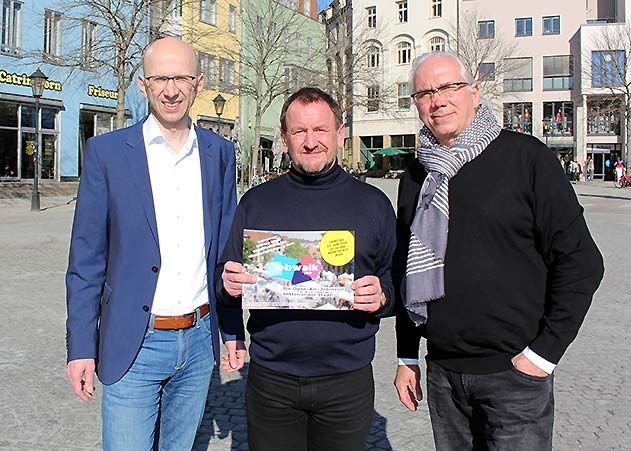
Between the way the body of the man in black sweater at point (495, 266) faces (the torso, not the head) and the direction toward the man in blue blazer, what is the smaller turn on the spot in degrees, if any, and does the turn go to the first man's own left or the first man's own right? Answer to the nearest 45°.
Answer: approximately 45° to the first man's own right

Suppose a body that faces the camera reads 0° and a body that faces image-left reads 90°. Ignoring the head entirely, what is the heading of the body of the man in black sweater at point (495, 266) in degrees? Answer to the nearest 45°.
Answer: approximately 45°

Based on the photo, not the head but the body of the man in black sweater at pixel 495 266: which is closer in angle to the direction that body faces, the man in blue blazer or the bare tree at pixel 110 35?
the man in blue blazer

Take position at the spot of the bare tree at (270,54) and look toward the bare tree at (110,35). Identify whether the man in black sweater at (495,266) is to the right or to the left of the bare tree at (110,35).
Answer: left

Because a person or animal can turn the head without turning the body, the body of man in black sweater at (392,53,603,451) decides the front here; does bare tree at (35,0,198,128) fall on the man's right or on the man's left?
on the man's right
